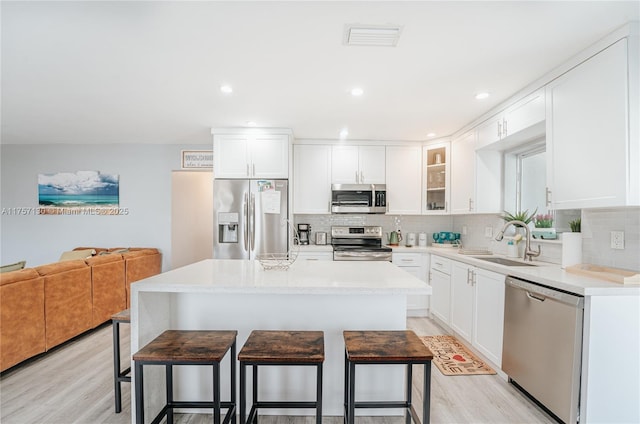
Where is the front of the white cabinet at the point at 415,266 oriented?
toward the camera

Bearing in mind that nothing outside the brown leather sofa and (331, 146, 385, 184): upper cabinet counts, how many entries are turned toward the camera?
1

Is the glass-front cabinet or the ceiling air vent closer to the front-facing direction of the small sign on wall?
the ceiling air vent

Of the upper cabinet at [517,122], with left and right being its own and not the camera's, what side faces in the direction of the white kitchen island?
front

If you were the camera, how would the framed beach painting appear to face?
facing the viewer

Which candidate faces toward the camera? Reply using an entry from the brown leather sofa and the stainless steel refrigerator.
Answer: the stainless steel refrigerator

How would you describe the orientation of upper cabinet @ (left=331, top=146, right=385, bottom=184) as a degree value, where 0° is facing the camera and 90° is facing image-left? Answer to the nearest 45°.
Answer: approximately 0°

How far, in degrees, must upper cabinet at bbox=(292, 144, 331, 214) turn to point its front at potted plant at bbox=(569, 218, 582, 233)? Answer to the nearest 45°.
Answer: approximately 45° to its left

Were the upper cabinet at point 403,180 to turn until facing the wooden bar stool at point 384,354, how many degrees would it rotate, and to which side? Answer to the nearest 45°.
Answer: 0° — it already faces it

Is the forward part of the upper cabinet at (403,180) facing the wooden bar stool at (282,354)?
yes

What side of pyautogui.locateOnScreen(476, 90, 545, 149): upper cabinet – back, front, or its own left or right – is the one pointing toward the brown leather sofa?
front

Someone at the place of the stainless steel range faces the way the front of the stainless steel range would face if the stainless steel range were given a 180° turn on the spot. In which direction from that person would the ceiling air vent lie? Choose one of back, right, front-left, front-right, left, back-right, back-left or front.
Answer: back

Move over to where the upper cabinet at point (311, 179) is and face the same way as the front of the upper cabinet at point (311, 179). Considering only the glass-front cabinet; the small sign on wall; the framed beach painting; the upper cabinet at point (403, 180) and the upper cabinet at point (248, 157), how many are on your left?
2

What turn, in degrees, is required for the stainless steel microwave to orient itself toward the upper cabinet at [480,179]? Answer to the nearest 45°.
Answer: approximately 45° to its left

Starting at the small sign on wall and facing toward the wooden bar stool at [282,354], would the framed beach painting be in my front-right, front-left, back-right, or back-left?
back-right

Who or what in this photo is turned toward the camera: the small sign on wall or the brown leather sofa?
the small sign on wall
